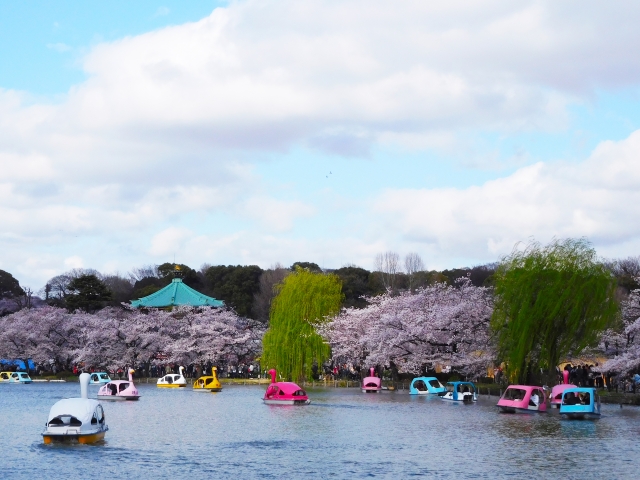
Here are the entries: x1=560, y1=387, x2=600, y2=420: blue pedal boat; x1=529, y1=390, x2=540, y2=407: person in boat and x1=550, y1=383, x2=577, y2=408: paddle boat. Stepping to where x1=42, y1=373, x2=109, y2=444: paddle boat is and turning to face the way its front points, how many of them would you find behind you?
0

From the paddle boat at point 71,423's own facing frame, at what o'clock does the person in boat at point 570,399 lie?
The person in boat is roughly at 1 o'clock from the paddle boat.

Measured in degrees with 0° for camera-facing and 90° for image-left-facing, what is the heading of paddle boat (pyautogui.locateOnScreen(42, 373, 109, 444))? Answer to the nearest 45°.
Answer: approximately 225°

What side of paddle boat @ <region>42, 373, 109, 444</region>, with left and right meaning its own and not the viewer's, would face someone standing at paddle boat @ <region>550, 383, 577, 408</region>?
right

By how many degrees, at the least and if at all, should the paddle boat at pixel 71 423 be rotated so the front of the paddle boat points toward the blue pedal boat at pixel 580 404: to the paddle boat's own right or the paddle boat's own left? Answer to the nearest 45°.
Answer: approximately 45° to the paddle boat's own right

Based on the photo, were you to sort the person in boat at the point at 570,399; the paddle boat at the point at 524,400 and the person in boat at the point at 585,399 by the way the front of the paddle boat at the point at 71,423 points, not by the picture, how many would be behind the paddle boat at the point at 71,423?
0

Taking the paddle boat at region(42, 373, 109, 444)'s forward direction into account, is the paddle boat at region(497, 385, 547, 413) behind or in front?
in front

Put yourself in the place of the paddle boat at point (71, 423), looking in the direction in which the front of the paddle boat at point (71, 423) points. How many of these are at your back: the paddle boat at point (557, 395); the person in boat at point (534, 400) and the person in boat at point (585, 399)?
0
